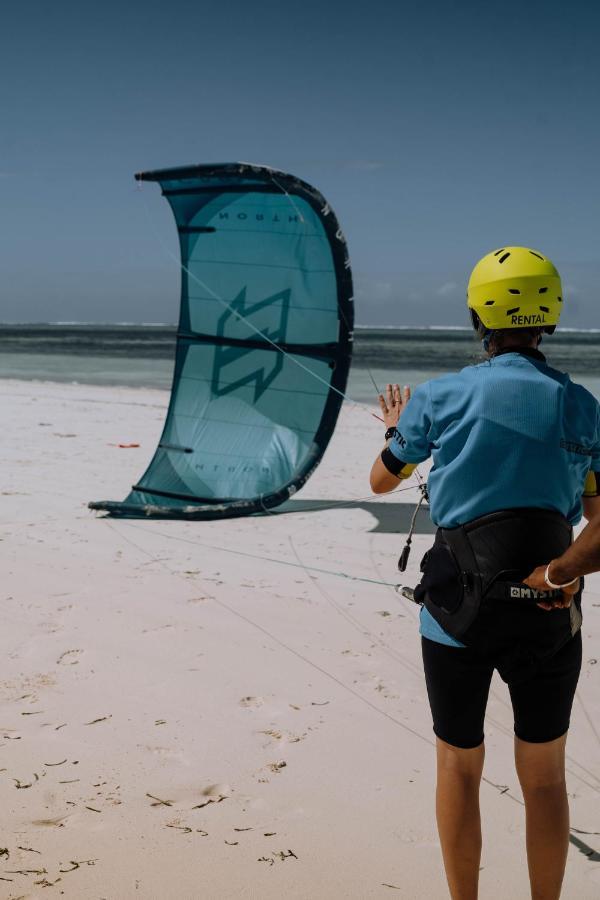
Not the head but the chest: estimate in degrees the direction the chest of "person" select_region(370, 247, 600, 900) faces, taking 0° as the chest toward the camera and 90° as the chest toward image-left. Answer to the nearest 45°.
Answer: approximately 180°

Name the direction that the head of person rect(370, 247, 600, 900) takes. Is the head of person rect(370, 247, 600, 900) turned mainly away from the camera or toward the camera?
away from the camera

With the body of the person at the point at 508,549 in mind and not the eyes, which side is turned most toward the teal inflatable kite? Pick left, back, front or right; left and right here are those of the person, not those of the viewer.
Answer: front
